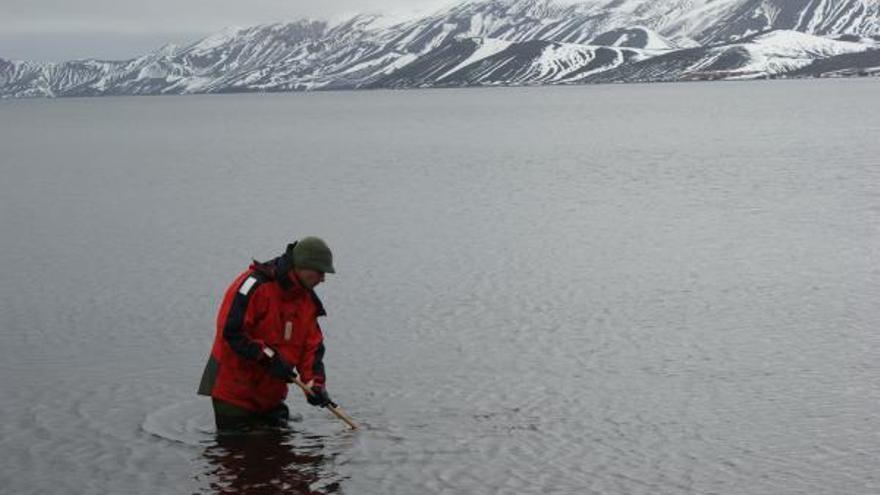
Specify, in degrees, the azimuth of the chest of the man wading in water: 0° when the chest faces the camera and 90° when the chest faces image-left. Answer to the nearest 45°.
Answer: approximately 315°
